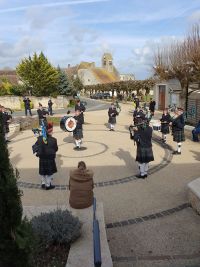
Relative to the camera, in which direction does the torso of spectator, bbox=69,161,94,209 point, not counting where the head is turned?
away from the camera

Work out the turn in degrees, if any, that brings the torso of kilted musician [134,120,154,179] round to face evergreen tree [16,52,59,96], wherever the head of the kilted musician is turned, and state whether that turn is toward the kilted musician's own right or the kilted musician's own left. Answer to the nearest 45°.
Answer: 0° — they already face it

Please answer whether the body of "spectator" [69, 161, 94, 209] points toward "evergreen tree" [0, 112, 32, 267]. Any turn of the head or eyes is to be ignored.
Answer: no

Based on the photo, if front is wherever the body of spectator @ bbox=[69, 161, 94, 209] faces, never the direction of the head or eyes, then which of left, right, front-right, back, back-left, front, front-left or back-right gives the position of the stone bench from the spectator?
right

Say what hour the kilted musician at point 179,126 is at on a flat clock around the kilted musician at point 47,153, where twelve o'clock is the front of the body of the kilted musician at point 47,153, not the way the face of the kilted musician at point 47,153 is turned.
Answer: the kilted musician at point 179,126 is roughly at 2 o'clock from the kilted musician at point 47,153.

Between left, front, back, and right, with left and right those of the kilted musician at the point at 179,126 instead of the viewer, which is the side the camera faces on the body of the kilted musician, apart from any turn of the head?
left

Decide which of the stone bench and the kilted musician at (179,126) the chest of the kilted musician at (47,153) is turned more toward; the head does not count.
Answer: the kilted musician

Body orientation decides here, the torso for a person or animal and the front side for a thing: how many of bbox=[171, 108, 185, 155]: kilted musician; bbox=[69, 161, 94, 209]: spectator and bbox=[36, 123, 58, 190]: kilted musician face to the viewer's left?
1

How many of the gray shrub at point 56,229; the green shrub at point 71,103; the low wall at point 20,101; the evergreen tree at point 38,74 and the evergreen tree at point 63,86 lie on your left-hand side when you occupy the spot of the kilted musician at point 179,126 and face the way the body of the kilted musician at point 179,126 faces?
1

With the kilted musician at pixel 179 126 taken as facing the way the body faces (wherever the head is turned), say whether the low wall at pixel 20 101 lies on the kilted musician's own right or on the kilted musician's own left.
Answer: on the kilted musician's own right

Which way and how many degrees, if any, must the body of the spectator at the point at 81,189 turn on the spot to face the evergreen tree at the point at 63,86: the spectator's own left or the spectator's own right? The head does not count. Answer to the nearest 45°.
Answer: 0° — they already face it

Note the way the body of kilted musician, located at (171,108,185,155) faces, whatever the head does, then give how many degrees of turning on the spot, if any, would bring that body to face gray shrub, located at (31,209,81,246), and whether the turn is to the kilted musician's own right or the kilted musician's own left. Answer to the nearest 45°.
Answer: approximately 90° to the kilted musician's own left

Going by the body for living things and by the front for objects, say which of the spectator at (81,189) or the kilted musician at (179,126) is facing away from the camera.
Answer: the spectator

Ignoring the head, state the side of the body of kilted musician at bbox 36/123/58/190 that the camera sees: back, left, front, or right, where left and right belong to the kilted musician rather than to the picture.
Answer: back

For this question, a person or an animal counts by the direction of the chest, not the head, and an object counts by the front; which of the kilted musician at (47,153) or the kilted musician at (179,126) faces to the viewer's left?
the kilted musician at (179,126)
